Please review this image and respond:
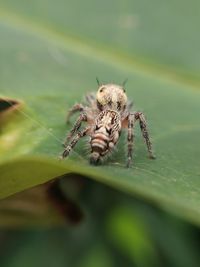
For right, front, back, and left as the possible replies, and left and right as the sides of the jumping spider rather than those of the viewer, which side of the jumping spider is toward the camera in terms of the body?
back
